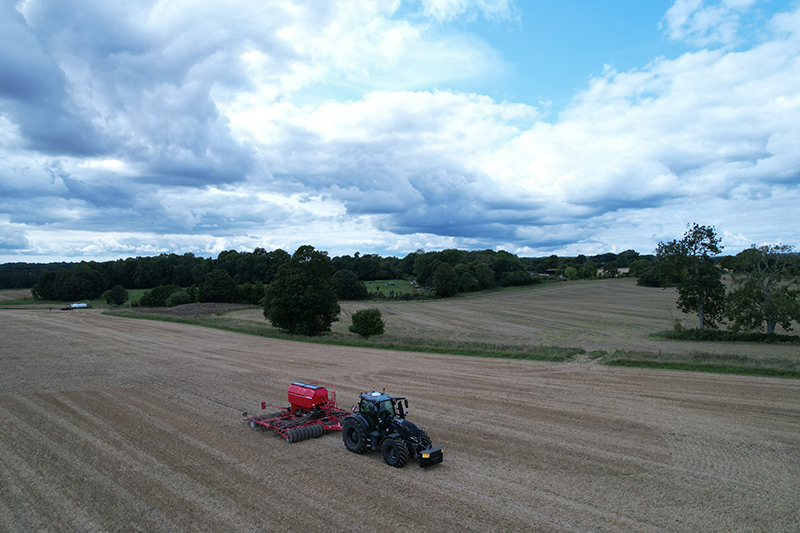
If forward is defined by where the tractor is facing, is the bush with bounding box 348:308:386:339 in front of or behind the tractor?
behind

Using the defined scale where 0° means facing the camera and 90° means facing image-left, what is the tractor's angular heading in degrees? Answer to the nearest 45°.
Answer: approximately 315°

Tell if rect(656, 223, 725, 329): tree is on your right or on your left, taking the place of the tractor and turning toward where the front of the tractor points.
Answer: on your left

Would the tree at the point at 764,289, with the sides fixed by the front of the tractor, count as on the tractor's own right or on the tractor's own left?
on the tractor's own left

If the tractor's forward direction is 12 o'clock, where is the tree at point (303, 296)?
The tree is roughly at 7 o'clock from the tractor.
